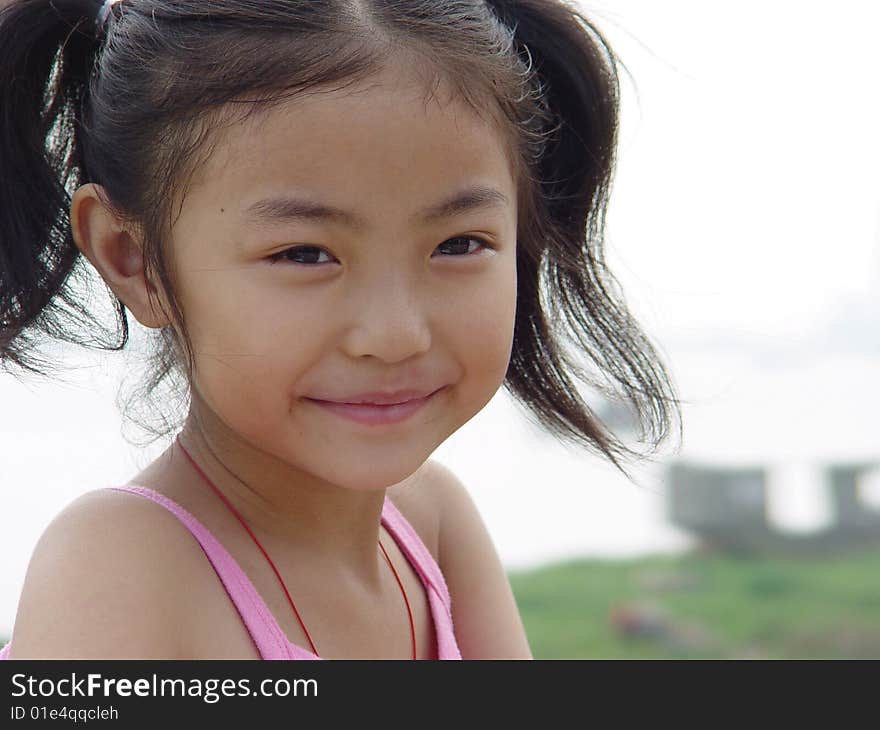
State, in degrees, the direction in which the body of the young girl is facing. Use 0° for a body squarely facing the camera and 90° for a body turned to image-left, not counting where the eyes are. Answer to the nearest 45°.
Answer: approximately 315°

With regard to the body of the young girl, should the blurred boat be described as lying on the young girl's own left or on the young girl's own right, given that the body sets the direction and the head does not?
on the young girl's own left

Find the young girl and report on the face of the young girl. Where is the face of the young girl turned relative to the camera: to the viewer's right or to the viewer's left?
to the viewer's right
